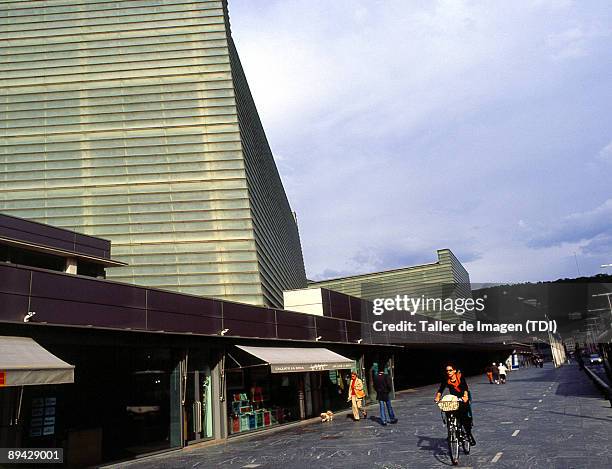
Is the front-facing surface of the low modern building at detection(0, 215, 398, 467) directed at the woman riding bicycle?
yes

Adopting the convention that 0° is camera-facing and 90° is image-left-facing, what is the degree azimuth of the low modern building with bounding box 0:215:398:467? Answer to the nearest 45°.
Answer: approximately 315°
